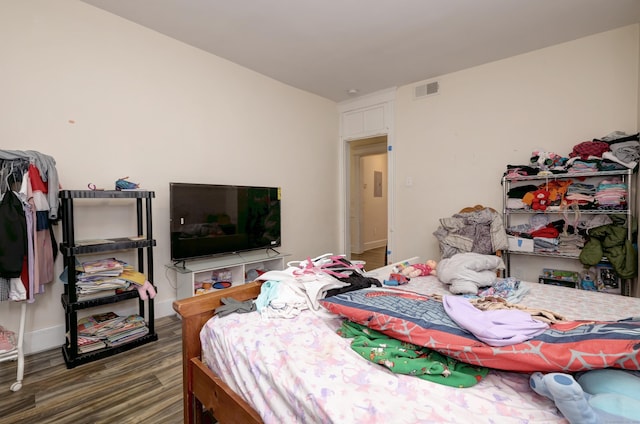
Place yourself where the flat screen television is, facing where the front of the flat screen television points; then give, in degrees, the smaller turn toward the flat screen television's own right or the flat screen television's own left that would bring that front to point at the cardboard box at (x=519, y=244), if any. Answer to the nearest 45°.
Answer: approximately 45° to the flat screen television's own left

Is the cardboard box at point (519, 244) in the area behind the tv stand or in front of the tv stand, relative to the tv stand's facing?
in front

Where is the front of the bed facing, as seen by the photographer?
facing away from the viewer and to the left of the viewer

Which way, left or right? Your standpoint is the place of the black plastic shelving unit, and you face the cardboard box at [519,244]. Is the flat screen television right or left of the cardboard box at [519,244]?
left

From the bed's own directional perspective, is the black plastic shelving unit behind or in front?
in front

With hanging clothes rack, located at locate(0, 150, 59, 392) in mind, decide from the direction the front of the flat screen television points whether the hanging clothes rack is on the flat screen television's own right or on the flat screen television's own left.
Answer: on the flat screen television's own right

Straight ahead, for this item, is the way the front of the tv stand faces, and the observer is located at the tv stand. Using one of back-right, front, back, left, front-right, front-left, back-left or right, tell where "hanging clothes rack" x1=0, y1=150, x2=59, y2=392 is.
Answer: right

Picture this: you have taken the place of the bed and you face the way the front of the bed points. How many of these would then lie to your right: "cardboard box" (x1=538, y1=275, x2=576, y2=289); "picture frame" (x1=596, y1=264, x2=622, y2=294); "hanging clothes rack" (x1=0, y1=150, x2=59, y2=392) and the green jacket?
3

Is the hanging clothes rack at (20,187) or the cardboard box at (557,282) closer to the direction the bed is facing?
the hanging clothes rack

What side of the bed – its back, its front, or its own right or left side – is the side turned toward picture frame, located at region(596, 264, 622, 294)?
right

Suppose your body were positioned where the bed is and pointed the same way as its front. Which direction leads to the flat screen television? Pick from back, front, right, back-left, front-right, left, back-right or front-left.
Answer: front

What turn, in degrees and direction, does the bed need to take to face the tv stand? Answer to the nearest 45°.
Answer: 0° — it already faces it

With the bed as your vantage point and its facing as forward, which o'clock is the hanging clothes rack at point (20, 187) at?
The hanging clothes rack is roughly at 11 o'clock from the bed.
